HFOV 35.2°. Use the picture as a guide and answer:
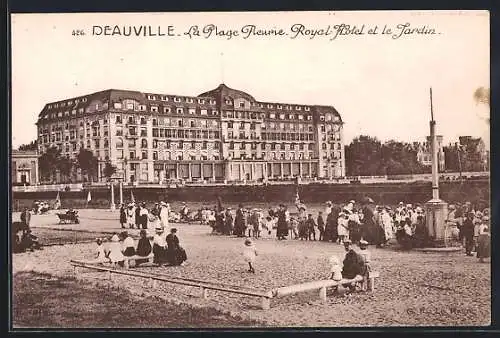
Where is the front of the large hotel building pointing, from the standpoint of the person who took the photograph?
facing the viewer and to the right of the viewer
